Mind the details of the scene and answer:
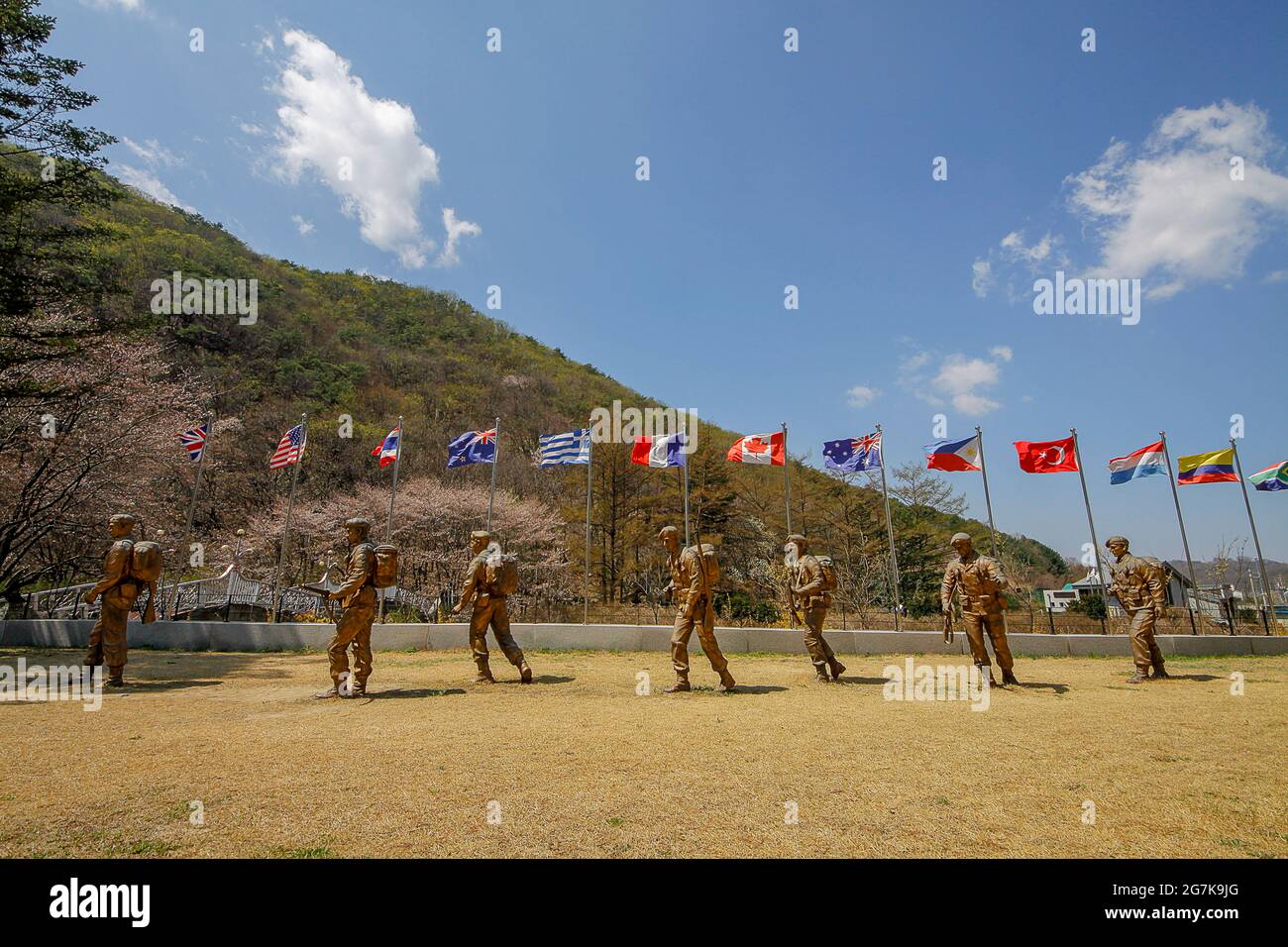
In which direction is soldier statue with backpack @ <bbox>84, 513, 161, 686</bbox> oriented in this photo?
to the viewer's left

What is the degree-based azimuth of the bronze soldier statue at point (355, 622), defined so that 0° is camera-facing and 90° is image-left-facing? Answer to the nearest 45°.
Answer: approximately 90°

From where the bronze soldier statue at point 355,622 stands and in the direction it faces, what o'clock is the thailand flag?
The thailand flag is roughly at 3 o'clock from the bronze soldier statue.

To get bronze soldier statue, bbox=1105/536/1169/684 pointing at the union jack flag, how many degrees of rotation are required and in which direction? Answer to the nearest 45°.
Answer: approximately 45° to its right

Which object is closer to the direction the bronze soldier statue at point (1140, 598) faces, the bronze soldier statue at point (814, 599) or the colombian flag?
the bronze soldier statue

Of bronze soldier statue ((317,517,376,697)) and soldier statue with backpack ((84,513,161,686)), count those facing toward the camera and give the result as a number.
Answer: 0

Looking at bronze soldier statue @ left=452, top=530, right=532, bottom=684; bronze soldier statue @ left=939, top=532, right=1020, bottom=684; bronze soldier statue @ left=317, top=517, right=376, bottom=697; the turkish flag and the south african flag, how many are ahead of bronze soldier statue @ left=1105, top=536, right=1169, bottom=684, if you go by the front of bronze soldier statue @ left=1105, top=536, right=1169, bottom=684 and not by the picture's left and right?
3

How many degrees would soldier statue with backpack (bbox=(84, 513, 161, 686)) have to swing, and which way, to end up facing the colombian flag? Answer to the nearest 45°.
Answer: approximately 180°
